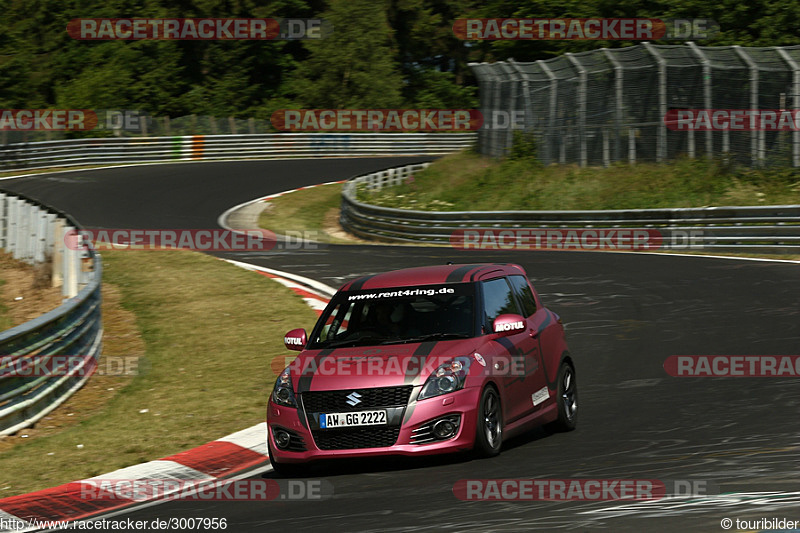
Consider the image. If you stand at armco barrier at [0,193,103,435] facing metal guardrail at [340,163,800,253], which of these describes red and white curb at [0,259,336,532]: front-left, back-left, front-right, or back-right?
back-right

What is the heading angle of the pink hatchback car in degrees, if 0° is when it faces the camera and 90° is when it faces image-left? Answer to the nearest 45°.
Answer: approximately 45°

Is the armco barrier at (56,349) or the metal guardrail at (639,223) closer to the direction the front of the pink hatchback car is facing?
the armco barrier

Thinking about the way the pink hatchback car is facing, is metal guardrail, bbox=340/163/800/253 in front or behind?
behind

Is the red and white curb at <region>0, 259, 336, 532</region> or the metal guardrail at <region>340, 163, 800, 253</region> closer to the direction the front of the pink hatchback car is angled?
the red and white curb

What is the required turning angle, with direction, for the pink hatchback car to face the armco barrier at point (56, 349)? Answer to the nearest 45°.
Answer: approximately 90° to its right

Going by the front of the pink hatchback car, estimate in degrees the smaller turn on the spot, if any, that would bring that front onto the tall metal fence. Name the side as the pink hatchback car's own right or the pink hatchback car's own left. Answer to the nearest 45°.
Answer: approximately 135° to the pink hatchback car's own right
